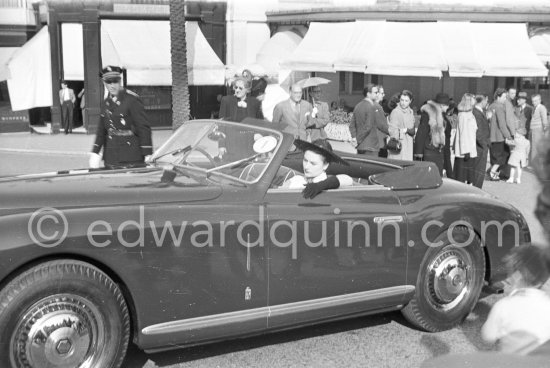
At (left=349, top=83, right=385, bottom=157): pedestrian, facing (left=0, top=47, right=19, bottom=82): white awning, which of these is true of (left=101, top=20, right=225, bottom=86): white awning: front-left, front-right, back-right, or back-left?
front-right

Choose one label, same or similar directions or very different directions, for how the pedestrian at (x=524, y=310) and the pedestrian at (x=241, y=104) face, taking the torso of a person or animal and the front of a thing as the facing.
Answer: very different directions

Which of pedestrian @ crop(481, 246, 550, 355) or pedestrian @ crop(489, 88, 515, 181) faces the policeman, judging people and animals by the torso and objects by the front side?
pedestrian @ crop(481, 246, 550, 355)

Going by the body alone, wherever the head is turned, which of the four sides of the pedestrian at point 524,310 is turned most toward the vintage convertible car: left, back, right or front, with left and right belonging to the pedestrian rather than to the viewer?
front

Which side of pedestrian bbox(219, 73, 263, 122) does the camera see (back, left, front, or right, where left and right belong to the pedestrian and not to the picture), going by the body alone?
front

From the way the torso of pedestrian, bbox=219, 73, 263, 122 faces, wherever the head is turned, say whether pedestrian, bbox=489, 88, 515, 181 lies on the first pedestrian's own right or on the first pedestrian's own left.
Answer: on the first pedestrian's own left

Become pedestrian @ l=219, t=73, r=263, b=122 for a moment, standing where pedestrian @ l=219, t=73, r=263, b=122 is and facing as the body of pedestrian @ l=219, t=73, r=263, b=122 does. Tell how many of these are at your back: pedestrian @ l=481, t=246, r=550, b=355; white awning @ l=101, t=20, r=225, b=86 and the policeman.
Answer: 1

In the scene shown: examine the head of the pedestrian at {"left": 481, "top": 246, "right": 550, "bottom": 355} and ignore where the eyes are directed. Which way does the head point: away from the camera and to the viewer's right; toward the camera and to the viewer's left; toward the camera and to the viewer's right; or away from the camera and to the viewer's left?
away from the camera and to the viewer's left

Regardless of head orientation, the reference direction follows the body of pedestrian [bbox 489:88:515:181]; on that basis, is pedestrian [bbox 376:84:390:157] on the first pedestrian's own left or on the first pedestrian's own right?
on the first pedestrian's own right

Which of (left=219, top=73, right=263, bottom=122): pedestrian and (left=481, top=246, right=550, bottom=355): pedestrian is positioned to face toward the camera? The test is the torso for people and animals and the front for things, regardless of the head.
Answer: (left=219, top=73, right=263, bottom=122): pedestrian

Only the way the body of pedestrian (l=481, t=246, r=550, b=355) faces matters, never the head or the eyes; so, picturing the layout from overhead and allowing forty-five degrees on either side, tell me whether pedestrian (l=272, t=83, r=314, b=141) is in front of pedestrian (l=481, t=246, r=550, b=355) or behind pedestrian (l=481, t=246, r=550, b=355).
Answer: in front

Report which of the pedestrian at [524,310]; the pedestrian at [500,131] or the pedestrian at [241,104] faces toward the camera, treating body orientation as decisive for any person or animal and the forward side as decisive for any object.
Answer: the pedestrian at [241,104]

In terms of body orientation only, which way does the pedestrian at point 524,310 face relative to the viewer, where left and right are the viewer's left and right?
facing away from the viewer and to the left of the viewer

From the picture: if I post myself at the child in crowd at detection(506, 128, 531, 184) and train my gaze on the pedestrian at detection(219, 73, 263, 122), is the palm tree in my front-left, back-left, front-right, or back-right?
front-right
